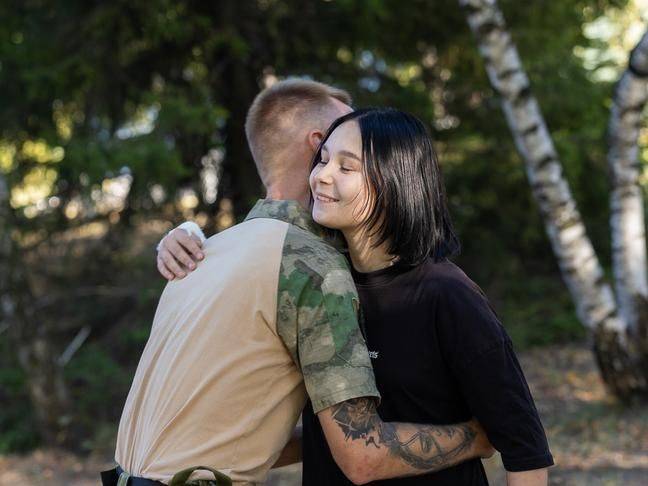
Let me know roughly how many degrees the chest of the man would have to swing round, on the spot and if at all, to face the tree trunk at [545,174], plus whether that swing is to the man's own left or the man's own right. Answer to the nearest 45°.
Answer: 0° — they already face it

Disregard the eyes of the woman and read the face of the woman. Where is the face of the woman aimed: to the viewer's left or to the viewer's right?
to the viewer's left

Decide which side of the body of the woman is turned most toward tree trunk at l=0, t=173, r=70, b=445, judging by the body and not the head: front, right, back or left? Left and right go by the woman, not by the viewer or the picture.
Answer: right

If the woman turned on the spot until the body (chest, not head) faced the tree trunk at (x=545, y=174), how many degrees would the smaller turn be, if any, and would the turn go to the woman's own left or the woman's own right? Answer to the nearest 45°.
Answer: approximately 135° to the woman's own right

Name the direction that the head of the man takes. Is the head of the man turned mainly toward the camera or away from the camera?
away from the camera

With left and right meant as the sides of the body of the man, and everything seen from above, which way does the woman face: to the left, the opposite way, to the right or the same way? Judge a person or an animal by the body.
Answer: the opposite way

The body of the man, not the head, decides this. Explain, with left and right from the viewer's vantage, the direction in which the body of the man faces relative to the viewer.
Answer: facing away from the viewer and to the right of the viewer

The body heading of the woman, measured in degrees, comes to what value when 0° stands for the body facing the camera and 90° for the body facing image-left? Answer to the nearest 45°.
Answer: approximately 45°

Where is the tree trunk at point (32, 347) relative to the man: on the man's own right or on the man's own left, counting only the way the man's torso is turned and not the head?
on the man's own left
